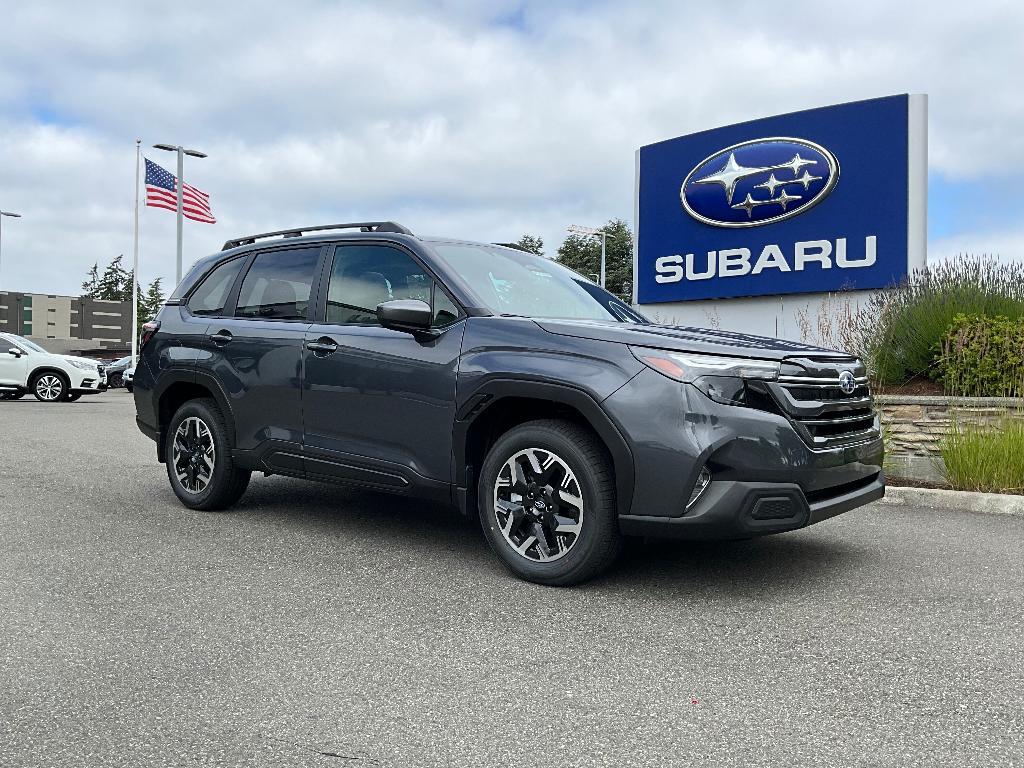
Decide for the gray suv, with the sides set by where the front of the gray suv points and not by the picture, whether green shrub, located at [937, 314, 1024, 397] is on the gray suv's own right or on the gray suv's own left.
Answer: on the gray suv's own left

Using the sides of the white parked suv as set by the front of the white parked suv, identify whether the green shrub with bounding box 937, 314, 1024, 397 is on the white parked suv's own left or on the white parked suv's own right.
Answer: on the white parked suv's own right

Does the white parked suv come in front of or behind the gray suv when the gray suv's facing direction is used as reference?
behind

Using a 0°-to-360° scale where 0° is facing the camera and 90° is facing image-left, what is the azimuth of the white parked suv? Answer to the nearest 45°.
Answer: approximately 270°

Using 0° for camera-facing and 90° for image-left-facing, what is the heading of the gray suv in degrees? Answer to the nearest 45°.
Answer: approximately 315°

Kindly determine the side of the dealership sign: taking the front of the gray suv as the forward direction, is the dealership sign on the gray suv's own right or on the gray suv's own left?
on the gray suv's own left

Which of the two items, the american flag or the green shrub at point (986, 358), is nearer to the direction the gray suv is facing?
the green shrub

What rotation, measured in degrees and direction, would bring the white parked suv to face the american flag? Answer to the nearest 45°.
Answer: approximately 45° to its left

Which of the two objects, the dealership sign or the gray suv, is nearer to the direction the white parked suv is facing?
the dealership sign

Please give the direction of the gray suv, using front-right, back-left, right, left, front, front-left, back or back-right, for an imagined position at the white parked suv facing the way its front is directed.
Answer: right
